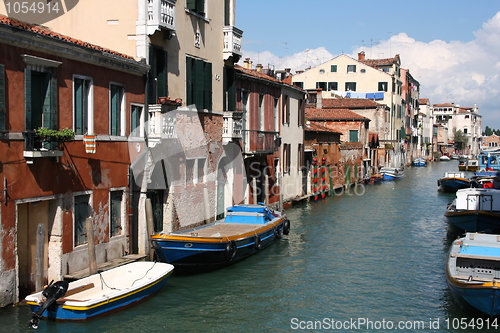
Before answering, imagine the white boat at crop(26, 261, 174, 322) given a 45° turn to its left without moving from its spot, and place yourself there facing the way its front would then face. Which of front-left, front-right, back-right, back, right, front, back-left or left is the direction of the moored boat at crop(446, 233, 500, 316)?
right

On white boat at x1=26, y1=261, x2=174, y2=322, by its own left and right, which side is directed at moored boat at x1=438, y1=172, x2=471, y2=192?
front

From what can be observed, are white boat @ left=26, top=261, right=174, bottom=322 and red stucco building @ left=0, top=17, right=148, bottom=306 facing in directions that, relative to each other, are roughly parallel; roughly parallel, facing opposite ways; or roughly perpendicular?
roughly perpendicular

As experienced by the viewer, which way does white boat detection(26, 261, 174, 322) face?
facing away from the viewer and to the right of the viewer

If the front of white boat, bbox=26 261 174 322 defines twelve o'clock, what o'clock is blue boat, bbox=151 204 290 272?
The blue boat is roughly at 12 o'clock from the white boat.

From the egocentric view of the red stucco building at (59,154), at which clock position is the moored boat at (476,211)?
The moored boat is roughly at 10 o'clock from the red stucco building.

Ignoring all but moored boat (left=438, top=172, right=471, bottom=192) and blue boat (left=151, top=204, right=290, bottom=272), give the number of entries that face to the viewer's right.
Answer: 0
